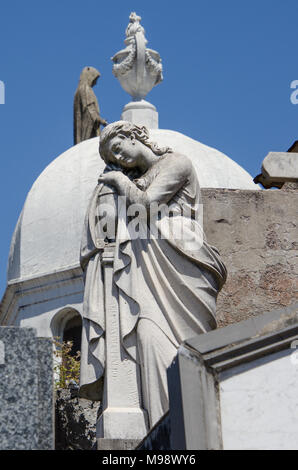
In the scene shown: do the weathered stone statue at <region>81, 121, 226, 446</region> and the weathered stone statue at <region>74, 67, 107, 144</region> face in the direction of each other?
no

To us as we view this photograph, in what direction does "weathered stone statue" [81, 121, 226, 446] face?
facing the viewer and to the left of the viewer

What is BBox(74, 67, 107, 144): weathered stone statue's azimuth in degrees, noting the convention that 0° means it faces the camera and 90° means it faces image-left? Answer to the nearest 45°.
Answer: approximately 270°

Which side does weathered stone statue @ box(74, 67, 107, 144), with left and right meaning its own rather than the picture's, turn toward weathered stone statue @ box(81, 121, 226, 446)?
right

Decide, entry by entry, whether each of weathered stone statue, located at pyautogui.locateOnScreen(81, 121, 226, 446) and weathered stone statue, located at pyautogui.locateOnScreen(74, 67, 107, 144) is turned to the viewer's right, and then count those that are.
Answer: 1

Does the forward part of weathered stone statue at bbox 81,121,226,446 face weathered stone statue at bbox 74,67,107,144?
no
